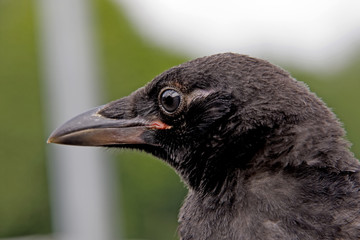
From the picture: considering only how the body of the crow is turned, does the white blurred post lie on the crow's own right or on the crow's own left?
on the crow's own right

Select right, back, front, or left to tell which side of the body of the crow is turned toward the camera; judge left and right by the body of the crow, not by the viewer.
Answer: left
